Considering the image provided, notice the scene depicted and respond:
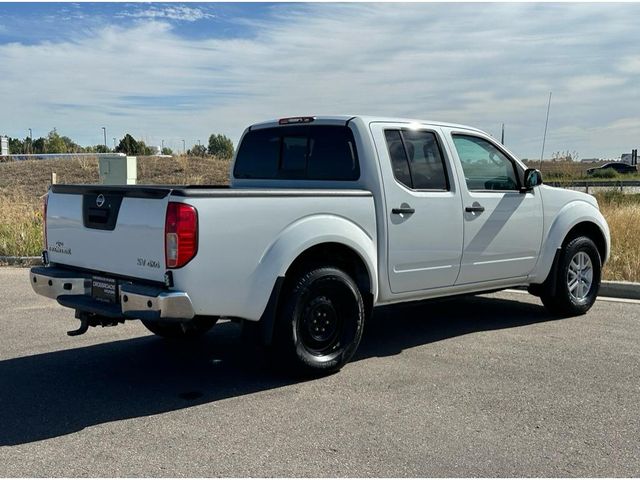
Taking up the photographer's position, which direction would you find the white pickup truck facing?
facing away from the viewer and to the right of the viewer

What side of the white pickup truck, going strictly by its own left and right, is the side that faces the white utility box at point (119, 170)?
left

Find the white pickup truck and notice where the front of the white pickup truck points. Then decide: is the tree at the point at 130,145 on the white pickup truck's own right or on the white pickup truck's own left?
on the white pickup truck's own left

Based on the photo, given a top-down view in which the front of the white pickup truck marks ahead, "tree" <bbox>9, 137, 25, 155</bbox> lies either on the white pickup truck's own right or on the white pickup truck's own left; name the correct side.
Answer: on the white pickup truck's own left
